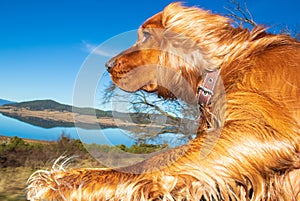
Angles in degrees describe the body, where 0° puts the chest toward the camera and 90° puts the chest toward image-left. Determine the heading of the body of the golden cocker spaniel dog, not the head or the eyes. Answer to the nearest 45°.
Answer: approximately 90°
